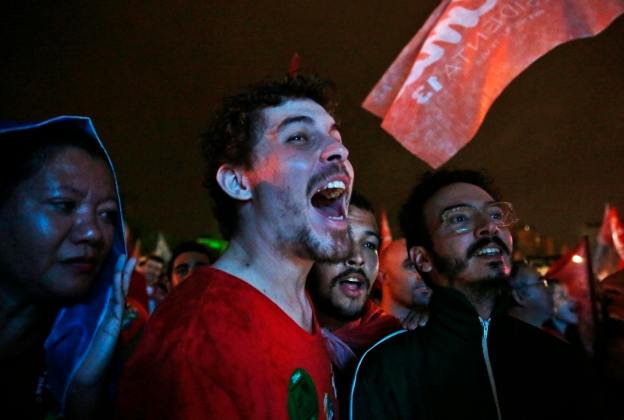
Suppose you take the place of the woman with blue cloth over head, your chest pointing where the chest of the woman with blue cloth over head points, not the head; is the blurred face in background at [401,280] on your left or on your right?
on your left

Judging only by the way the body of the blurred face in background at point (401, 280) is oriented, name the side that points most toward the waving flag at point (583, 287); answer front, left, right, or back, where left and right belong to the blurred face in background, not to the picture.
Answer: left

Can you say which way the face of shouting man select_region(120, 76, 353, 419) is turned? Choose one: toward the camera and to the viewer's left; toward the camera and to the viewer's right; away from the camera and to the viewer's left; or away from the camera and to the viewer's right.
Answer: toward the camera and to the viewer's right

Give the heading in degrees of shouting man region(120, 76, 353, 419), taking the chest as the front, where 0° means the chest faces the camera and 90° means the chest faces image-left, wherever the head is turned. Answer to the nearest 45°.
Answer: approximately 315°

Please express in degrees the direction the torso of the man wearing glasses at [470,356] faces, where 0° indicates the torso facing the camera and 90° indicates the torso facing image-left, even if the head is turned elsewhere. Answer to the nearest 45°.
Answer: approximately 315°

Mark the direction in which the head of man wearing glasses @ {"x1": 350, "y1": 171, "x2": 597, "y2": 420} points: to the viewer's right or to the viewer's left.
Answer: to the viewer's right

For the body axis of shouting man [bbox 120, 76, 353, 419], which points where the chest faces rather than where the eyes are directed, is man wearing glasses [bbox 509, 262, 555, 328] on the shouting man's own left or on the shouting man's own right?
on the shouting man's own left

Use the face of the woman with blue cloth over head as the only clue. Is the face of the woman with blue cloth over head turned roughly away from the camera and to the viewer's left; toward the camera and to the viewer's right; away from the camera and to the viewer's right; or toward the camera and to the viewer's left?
toward the camera and to the viewer's right
